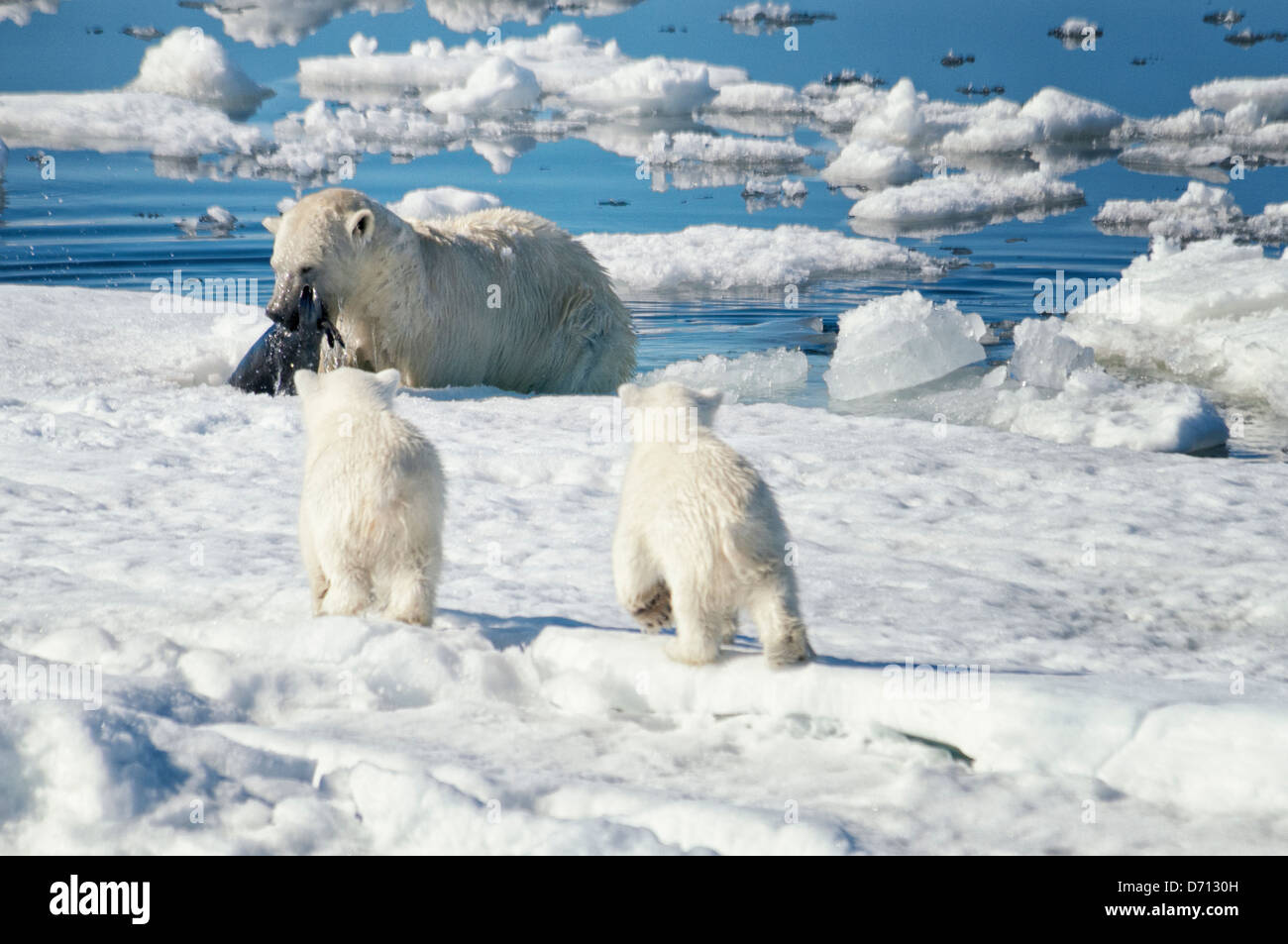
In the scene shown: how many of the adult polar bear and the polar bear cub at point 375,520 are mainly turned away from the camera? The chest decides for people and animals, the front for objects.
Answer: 1

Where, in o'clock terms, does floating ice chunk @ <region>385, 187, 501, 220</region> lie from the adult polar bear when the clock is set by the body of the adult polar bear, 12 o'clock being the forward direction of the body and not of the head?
The floating ice chunk is roughly at 3 o'clock from the adult polar bear.

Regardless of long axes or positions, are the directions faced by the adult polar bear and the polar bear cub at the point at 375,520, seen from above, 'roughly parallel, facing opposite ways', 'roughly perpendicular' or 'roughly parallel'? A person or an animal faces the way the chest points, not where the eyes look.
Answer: roughly perpendicular

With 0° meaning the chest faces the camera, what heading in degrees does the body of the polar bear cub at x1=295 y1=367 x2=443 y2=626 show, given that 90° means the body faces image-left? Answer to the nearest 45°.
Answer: approximately 180°

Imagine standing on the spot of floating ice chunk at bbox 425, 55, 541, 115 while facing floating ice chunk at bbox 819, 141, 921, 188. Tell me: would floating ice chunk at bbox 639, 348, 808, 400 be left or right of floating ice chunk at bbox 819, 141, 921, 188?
right

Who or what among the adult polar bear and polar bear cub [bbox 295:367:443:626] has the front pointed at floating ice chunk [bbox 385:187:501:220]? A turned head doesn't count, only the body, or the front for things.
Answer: the polar bear cub

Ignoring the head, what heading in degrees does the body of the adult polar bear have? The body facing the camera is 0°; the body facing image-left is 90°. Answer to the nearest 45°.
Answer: approximately 90°

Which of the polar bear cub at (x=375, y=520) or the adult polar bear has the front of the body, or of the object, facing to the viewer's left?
the adult polar bear

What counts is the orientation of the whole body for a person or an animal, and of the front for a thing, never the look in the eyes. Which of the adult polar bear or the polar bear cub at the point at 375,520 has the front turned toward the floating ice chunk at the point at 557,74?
the polar bear cub

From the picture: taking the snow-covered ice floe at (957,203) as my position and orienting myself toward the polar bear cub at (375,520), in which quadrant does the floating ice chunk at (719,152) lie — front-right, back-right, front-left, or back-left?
back-right
